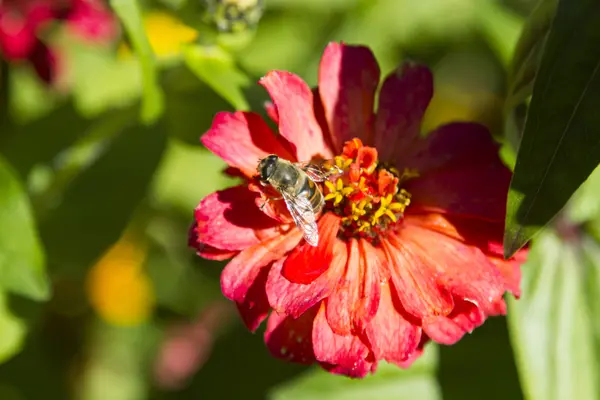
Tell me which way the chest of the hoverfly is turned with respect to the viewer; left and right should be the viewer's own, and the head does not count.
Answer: facing away from the viewer and to the left of the viewer

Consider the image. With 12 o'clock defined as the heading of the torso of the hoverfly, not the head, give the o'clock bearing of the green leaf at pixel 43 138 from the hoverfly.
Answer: The green leaf is roughly at 12 o'clock from the hoverfly.

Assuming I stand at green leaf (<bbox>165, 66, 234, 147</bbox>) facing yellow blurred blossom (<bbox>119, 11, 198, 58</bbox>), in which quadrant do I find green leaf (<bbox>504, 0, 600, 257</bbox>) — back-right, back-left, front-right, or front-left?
back-right

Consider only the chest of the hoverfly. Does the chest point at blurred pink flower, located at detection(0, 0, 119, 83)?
yes

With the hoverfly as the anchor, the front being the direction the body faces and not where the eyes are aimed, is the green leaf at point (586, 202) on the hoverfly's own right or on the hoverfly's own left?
on the hoverfly's own right
